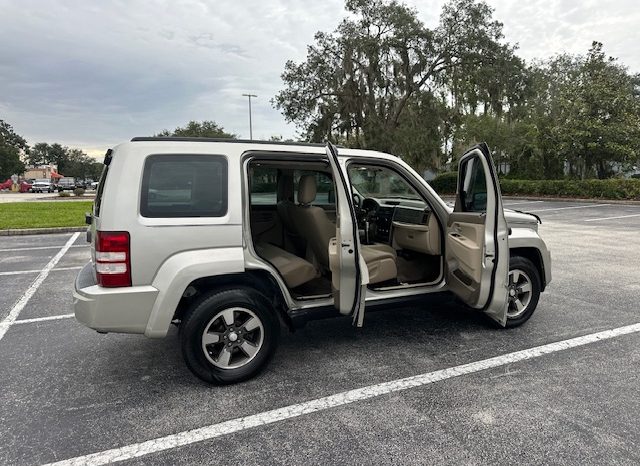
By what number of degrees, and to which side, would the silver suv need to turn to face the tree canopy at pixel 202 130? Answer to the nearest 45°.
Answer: approximately 45° to its left

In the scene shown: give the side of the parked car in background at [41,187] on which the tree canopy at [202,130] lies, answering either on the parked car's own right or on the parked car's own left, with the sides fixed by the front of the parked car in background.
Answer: on the parked car's own left

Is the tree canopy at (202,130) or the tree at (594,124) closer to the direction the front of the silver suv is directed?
the tree

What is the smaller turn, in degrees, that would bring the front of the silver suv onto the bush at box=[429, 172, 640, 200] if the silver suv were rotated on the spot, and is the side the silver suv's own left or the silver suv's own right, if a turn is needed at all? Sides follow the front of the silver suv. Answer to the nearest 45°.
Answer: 0° — it already faces it

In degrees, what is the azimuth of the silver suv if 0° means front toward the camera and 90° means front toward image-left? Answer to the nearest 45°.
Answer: approximately 225°

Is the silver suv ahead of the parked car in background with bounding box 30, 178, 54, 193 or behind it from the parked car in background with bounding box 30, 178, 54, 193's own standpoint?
ahead

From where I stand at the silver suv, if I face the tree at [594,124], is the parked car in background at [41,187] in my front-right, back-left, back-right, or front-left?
front-left

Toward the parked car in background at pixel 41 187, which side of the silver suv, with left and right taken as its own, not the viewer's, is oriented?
left

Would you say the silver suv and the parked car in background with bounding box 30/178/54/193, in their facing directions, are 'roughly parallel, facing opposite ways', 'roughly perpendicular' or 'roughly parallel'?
roughly perpendicular

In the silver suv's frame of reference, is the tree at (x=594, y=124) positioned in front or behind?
in front

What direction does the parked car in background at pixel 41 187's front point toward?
toward the camera
